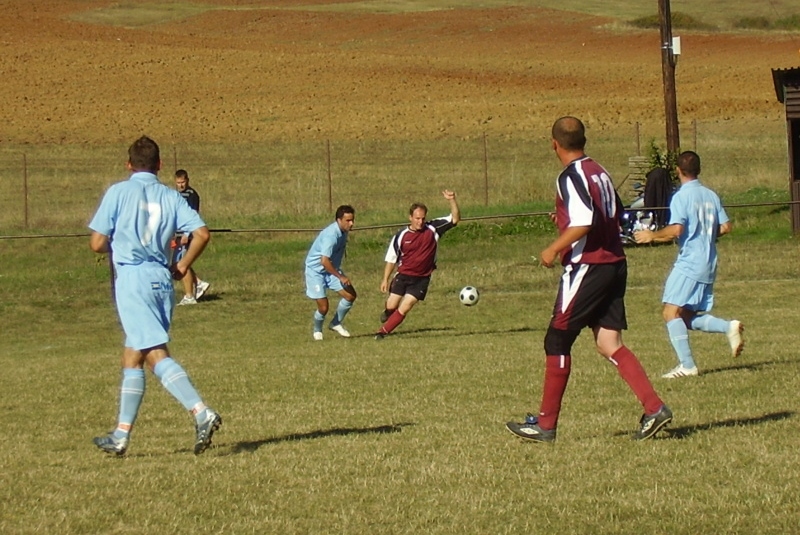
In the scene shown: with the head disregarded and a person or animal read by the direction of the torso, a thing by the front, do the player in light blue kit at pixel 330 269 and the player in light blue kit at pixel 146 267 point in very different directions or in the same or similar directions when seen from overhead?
very different directions

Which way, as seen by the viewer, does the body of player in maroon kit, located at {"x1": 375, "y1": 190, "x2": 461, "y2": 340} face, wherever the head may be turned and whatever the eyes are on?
toward the camera

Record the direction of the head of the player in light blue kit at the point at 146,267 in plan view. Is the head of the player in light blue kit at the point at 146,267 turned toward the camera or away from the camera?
away from the camera

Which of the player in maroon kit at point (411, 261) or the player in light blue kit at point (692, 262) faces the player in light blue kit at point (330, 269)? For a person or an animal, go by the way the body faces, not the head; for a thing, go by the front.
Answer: the player in light blue kit at point (692, 262)

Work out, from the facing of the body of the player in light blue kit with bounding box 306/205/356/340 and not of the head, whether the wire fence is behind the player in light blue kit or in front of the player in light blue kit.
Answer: behind

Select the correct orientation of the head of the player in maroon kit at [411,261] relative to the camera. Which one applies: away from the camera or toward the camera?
toward the camera

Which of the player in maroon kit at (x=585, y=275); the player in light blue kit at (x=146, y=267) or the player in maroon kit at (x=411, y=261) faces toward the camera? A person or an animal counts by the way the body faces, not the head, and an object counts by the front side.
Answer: the player in maroon kit at (x=411, y=261)

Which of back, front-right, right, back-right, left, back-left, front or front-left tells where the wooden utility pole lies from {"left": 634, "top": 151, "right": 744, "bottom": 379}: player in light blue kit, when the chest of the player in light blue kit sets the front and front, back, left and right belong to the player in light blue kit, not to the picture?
front-right

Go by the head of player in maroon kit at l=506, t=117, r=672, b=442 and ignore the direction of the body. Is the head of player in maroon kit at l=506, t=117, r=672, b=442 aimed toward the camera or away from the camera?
away from the camera

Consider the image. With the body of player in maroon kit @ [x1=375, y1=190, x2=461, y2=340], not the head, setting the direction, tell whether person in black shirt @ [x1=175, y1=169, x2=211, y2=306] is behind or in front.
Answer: behind

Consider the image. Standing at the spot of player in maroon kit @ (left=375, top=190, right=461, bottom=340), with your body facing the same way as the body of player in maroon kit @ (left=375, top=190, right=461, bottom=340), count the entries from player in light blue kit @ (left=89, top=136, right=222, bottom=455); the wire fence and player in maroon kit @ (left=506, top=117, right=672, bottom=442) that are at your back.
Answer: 1

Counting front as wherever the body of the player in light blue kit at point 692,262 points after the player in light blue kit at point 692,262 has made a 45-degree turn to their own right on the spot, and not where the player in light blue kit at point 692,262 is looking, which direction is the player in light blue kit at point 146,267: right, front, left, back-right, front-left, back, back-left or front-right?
back-left

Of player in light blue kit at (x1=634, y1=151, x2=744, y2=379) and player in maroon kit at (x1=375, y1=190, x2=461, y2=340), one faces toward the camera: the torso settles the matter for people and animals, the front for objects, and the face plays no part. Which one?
the player in maroon kit

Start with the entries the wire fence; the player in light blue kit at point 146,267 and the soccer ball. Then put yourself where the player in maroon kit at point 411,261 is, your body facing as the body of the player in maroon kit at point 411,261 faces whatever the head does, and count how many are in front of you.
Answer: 1

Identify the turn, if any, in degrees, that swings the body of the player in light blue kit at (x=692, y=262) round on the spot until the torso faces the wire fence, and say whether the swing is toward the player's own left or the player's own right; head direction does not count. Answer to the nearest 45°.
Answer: approximately 45° to the player's own right

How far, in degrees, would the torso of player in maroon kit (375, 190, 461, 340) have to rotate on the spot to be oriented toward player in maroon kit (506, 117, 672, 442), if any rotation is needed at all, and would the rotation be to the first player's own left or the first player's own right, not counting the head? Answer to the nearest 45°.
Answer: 0° — they already face them

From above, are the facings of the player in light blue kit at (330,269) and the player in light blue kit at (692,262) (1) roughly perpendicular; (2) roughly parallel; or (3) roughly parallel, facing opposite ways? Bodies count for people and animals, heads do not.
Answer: roughly parallel, facing opposite ways

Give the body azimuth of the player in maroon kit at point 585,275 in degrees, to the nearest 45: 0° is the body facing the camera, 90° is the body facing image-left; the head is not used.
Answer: approximately 135°

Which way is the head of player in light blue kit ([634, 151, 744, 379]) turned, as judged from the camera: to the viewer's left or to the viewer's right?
to the viewer's left

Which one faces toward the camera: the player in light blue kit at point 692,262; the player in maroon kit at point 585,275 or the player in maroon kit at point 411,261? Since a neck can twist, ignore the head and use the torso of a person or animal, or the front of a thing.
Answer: the player in maroon kit at point 411,261
